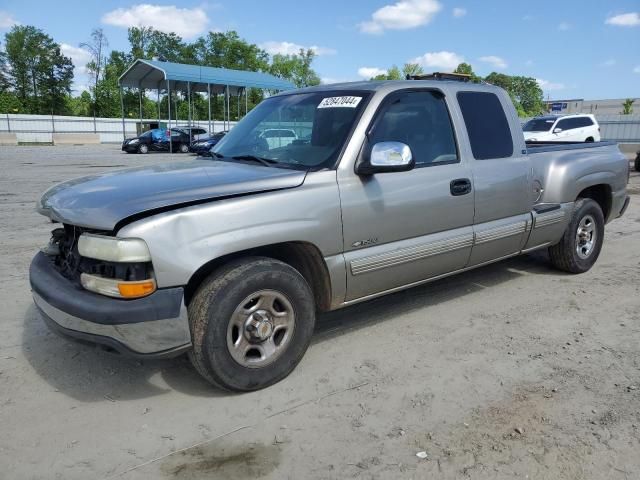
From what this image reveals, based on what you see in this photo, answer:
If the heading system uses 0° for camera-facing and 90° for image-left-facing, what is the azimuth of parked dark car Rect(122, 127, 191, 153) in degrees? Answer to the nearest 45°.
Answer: approximately 45°

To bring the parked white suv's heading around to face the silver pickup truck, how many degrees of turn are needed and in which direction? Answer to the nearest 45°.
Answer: approximately 45° to its left

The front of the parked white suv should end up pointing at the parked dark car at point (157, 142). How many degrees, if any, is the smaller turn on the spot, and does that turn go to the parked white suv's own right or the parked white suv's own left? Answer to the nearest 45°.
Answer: approximately 45° to the parked white suv's own right

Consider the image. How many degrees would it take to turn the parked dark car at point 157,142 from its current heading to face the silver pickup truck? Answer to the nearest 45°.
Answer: approximately 45° to its left

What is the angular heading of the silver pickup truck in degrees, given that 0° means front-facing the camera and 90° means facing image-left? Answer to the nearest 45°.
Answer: approximately 45°

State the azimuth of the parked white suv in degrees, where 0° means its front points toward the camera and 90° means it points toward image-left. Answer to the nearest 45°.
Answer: approximately 45°

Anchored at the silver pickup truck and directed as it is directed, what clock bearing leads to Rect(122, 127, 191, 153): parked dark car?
The parked dark car is roughly at 4 o'clock from the silver pickup truck.

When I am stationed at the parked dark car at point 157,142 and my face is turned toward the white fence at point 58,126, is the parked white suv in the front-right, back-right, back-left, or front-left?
back-right

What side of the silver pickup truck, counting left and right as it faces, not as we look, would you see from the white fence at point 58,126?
right

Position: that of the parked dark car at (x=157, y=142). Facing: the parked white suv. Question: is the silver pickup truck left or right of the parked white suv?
right

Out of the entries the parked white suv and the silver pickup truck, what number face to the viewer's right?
0
